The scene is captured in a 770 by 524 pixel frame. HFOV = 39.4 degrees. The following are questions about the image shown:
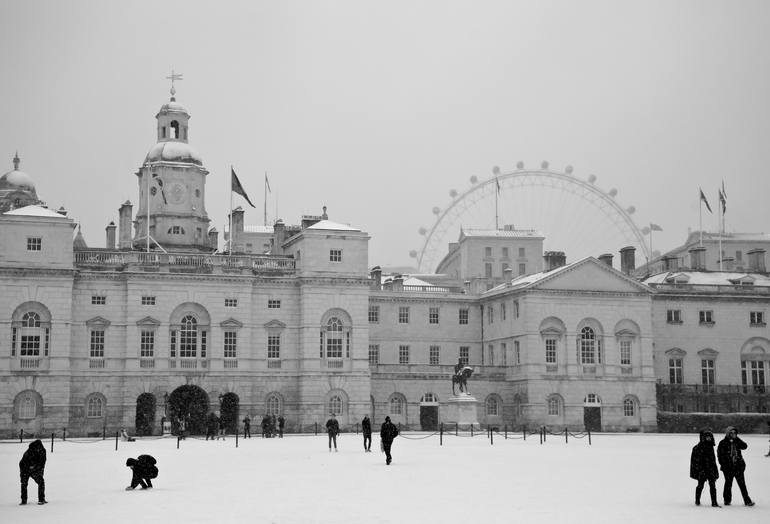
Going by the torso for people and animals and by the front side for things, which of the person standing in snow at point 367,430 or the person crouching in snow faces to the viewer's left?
the person crouching in snow

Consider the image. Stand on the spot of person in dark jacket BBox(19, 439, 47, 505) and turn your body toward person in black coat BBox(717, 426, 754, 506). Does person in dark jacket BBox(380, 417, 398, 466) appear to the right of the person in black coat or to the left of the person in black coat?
left

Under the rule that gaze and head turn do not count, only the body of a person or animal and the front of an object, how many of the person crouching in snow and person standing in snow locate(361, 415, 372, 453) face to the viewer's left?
1

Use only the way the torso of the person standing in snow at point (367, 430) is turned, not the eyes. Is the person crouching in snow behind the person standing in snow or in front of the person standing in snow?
in front

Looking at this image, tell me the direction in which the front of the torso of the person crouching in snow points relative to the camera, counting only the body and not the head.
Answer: to the viewer's left

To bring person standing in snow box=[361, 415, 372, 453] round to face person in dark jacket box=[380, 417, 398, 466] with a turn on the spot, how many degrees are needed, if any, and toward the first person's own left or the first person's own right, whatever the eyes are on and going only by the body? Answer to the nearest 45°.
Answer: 0° — they already face them

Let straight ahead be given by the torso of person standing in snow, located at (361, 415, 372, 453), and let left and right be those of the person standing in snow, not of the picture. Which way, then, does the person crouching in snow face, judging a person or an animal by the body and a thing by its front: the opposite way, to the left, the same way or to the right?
to the right

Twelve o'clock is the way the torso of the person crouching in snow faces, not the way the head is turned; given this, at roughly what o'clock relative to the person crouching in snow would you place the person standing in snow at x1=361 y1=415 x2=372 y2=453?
The person standing in snow is roughly at 4 o'clock from the person crouching in snow.

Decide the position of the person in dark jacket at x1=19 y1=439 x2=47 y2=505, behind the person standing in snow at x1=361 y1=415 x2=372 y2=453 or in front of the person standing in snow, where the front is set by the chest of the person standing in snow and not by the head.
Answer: in front

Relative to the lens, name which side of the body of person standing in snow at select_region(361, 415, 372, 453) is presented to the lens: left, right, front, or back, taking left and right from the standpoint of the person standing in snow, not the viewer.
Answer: front

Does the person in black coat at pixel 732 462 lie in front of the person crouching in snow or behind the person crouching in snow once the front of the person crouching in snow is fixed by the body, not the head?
behind
